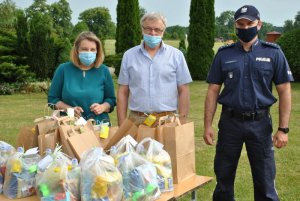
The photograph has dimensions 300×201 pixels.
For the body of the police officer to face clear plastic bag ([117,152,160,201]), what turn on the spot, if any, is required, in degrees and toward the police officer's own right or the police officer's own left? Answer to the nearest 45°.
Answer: approximately 45° to the police officer's own right

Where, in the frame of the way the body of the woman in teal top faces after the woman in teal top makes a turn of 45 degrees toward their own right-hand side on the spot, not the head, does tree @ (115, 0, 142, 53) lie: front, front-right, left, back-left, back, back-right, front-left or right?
back-right

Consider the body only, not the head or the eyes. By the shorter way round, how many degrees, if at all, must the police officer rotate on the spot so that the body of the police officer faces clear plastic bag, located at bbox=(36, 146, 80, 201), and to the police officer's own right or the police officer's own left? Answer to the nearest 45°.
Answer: approximately 45° to the police officer's own right

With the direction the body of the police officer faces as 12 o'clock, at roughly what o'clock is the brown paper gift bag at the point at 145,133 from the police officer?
The brown paper gift bag is roughly at 2 o'clock from the police officer.

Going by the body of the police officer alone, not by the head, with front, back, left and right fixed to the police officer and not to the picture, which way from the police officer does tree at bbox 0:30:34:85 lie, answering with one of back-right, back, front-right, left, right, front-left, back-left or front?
back-right

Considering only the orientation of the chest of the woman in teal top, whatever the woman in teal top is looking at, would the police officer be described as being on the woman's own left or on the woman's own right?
on the woman's own left

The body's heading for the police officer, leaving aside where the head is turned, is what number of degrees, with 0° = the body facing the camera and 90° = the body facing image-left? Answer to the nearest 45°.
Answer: approximately 0°

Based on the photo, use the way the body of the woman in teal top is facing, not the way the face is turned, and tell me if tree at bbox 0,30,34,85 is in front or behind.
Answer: behind

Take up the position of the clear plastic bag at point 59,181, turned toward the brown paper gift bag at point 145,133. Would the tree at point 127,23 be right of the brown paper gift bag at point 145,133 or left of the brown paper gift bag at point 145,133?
left

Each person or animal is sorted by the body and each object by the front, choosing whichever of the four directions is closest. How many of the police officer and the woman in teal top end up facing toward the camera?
2

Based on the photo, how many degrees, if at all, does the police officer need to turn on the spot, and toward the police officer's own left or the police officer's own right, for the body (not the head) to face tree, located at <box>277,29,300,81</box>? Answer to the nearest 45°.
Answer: approximately 180°
